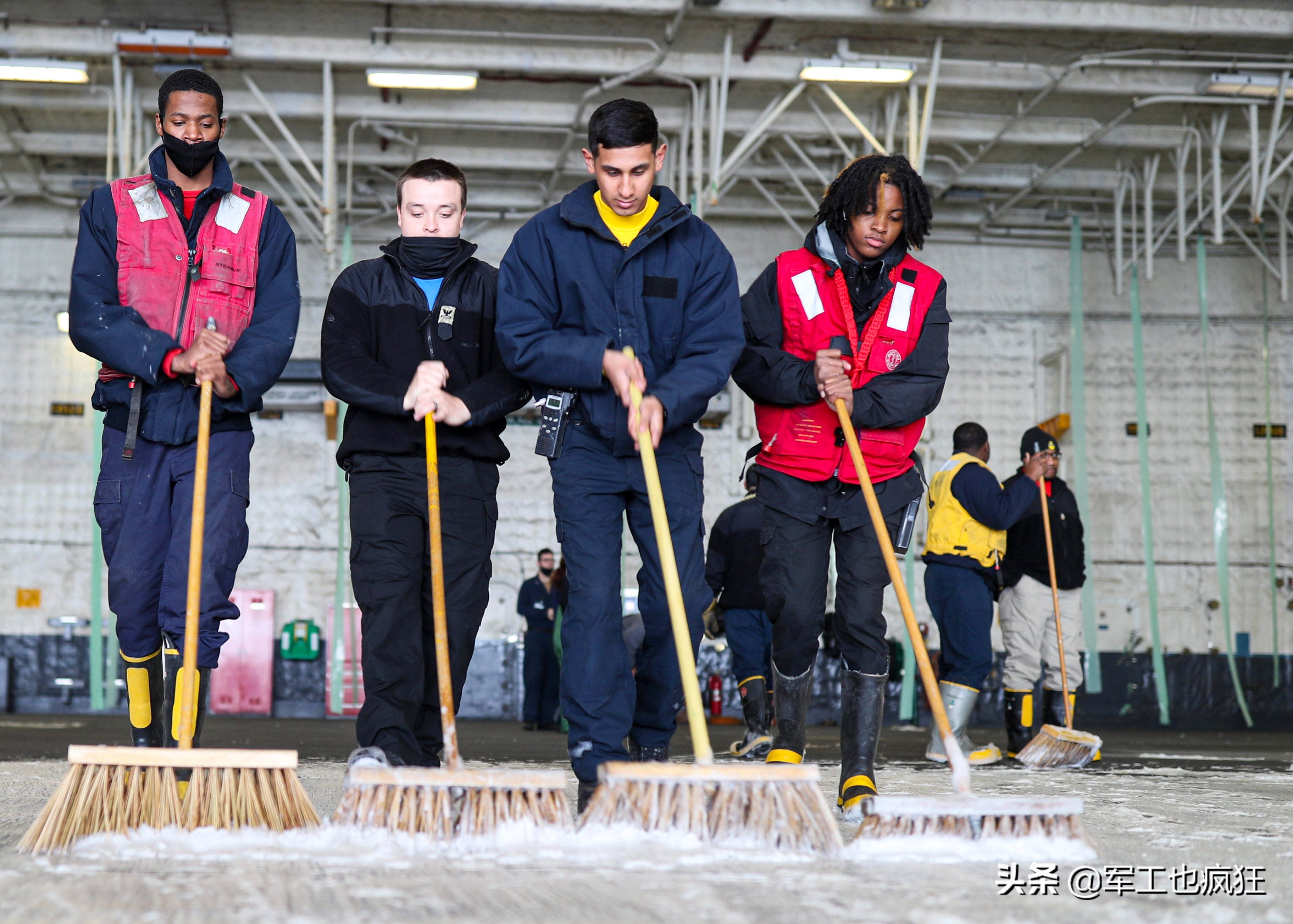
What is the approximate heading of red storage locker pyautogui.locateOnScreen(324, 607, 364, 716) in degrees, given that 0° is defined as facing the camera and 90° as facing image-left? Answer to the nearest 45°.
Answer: approximately 0°

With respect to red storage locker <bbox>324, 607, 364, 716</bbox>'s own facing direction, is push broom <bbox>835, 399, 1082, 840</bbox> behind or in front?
in front

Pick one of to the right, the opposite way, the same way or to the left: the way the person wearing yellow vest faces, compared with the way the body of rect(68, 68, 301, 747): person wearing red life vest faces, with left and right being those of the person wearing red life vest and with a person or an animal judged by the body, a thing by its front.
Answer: to the left

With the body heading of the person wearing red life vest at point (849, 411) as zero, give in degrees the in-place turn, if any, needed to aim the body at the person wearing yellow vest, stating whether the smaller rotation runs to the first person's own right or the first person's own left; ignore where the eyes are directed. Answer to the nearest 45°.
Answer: approximately 180°

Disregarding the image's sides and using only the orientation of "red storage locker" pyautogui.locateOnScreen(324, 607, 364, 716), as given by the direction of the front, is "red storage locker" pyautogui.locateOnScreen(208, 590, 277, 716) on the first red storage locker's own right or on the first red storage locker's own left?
on the first red storage locker's own right

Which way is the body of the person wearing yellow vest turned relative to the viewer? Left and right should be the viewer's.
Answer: facing away from the viewer and to the right of the viewer

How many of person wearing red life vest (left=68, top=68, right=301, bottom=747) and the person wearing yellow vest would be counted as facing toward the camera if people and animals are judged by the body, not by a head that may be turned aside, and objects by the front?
1

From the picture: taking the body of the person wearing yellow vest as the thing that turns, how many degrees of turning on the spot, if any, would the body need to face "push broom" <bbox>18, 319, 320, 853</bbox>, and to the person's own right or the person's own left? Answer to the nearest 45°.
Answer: approximately 135° to the person's own right
